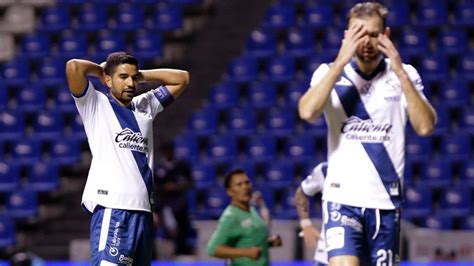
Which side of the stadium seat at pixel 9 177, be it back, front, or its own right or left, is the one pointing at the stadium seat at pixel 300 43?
left

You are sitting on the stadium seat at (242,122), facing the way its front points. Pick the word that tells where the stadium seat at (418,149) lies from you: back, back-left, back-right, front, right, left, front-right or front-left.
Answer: left

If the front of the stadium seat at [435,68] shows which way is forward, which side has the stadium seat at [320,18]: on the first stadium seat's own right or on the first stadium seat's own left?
on the first stadium seat's own right

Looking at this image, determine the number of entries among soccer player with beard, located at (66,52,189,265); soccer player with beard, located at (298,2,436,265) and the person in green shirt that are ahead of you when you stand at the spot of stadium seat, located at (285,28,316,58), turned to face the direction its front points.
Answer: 3

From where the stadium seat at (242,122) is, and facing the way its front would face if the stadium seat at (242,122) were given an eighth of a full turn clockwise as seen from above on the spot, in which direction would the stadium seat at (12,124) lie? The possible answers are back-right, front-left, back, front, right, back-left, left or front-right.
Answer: front-right

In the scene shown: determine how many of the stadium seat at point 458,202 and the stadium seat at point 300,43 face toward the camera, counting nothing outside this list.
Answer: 2

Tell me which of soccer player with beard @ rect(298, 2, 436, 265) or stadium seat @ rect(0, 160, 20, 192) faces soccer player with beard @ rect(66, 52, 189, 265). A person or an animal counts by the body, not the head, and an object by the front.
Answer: the stadium seat

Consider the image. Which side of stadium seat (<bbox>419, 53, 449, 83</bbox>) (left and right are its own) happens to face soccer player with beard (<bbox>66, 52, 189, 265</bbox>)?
front

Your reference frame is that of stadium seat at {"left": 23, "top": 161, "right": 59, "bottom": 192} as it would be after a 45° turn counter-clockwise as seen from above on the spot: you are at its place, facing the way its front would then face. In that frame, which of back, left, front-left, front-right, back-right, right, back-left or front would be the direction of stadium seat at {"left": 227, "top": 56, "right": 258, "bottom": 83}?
front-left
